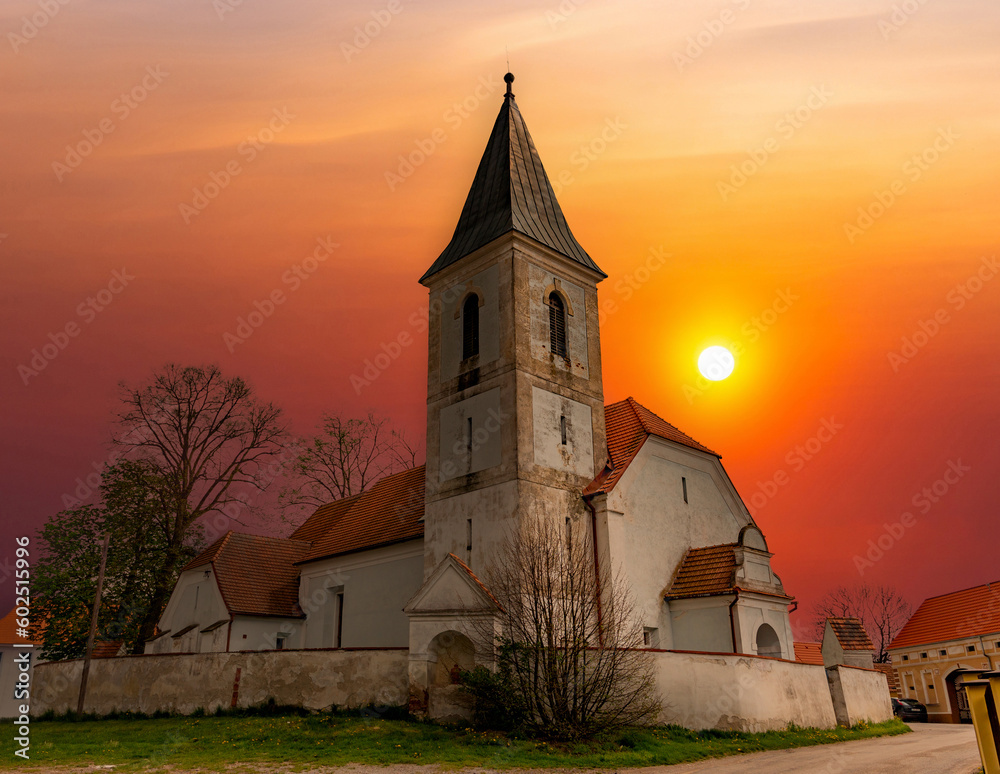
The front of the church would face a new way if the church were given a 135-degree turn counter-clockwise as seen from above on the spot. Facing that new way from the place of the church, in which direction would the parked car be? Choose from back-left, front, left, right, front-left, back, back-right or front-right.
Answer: front-right

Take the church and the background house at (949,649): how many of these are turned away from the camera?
0

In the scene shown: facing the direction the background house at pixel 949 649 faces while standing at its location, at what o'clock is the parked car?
The parked car is roughly at 1 o'clock from the background house.

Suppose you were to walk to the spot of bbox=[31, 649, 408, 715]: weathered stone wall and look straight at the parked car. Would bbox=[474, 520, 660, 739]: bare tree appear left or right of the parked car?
right

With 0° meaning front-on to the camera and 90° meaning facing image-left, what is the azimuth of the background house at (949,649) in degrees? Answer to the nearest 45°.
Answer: approximately 45°

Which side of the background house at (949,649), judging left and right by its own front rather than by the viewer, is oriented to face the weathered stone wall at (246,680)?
front

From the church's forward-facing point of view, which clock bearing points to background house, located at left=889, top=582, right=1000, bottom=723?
The background house is roughly at 9 o'clock from the church.
